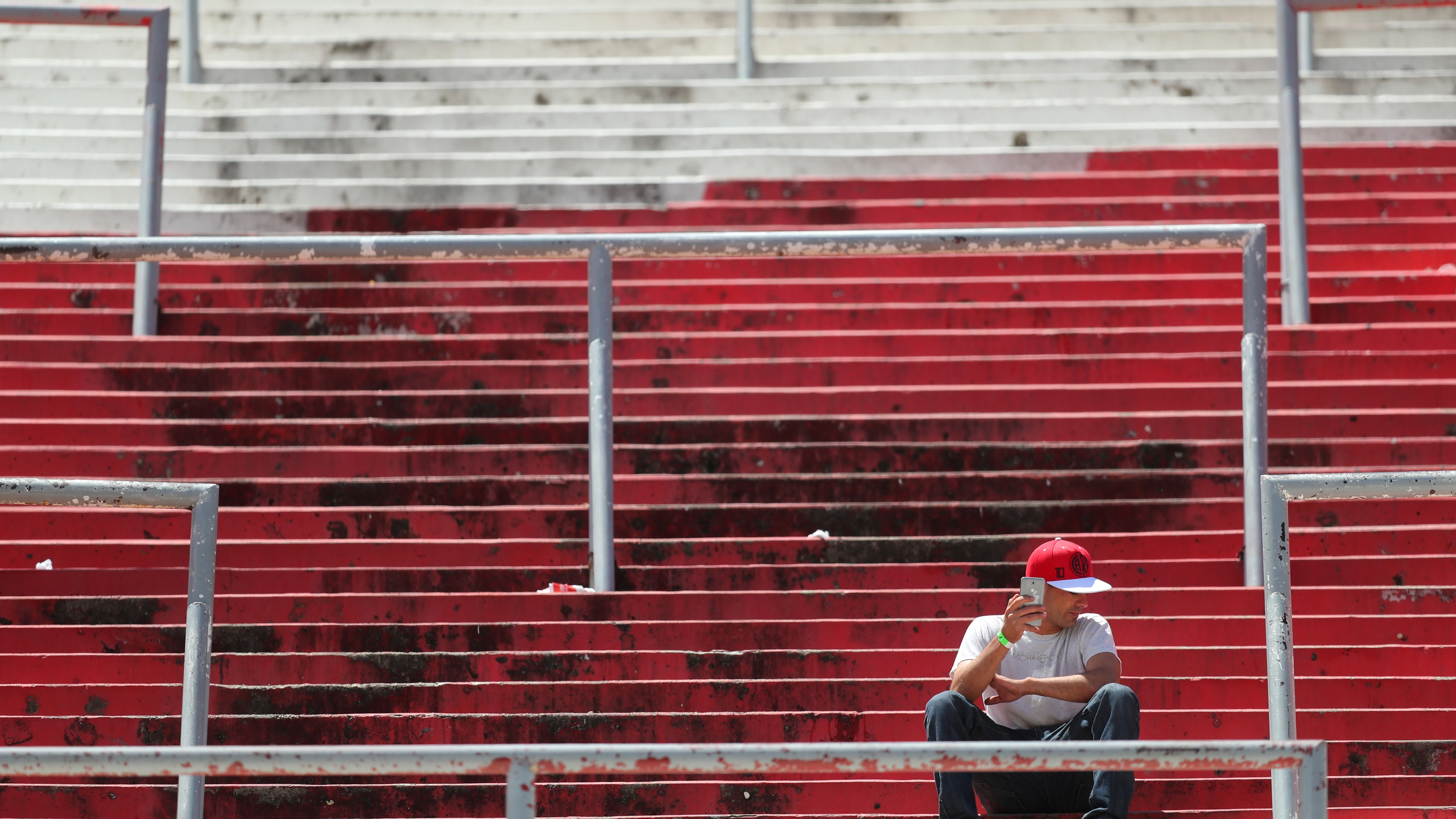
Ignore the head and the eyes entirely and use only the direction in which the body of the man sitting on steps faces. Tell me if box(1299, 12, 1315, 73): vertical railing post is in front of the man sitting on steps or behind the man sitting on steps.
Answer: behind

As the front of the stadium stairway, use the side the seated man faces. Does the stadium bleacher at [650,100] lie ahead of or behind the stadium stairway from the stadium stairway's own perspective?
behind

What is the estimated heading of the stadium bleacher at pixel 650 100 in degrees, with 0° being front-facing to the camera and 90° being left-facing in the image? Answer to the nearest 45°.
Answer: approximately 0°

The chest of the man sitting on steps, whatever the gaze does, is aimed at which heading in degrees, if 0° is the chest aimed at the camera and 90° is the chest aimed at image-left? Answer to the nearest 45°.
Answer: approximately 0°

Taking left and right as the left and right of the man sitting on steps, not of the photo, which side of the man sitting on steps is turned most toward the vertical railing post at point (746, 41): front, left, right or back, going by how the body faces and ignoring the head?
back
